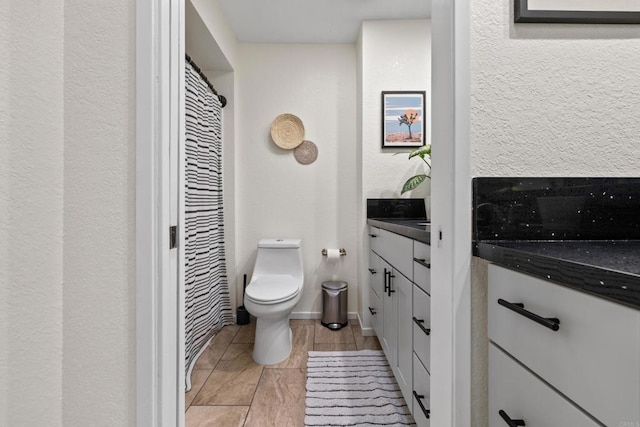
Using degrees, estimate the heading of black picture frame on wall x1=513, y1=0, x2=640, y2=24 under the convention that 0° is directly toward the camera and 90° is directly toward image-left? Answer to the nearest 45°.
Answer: approximately 0°

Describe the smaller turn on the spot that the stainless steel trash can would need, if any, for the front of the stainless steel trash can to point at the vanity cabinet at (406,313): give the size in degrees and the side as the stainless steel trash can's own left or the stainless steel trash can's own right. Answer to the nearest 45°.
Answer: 0° — it already faces it

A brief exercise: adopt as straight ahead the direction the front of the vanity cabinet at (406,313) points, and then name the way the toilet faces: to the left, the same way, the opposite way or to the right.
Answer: to the left

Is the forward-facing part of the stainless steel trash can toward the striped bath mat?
yes

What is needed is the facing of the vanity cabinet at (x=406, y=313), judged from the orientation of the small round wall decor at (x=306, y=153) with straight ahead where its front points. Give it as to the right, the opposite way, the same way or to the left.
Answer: to the right

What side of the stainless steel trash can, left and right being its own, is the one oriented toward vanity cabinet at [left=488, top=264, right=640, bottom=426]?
front

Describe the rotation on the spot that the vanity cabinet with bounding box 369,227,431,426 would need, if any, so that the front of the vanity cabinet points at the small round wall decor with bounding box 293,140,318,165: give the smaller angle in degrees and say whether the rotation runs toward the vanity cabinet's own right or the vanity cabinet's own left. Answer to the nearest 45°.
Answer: approximately 45° to the vanity cabinet's own right

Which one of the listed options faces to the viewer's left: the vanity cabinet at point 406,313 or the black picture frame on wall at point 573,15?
the vanity cabinet
